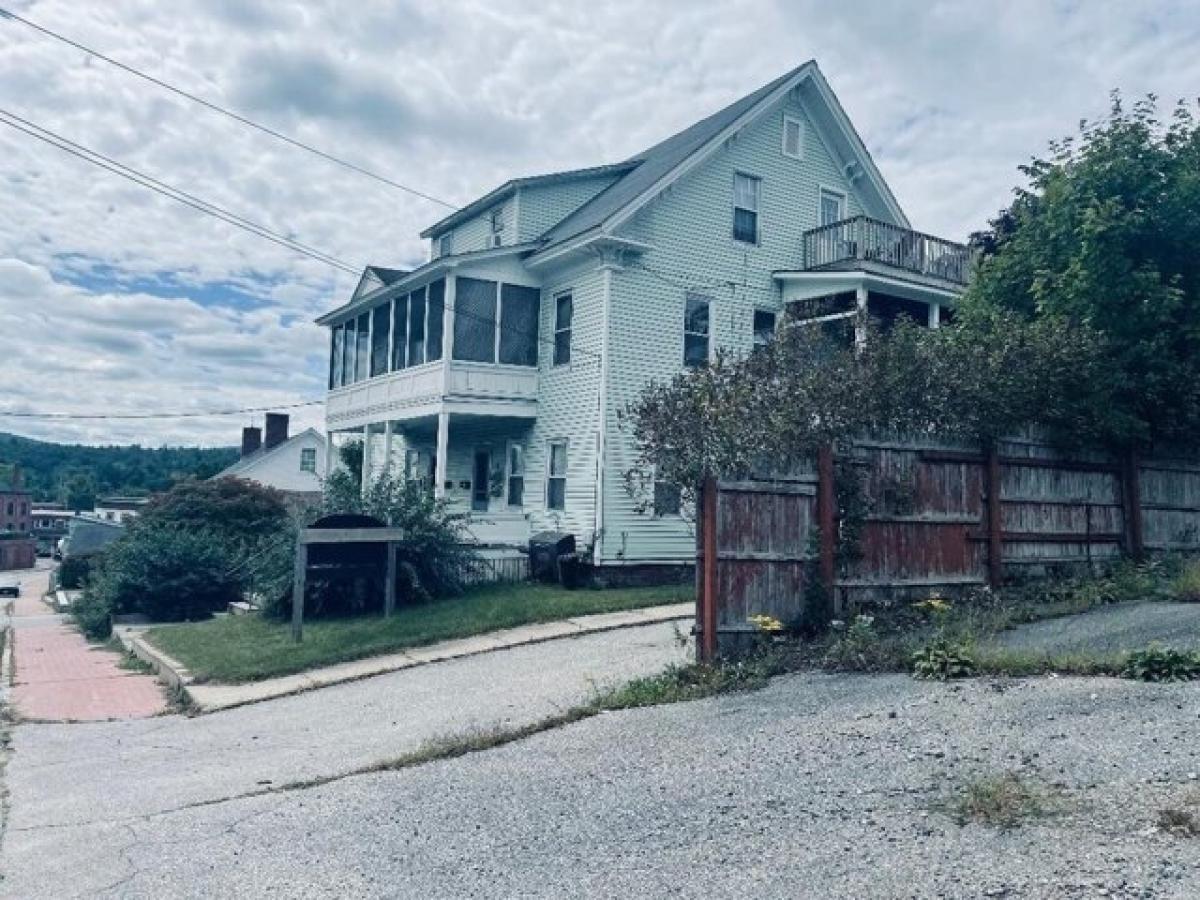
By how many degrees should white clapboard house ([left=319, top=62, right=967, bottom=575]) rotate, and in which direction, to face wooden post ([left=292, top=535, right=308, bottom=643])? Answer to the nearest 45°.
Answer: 0° — it already faces it

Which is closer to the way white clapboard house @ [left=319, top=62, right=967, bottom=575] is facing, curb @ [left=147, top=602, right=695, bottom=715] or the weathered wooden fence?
the curb

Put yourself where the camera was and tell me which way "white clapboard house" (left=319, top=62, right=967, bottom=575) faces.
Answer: facing the viewer and to the left of the viewer

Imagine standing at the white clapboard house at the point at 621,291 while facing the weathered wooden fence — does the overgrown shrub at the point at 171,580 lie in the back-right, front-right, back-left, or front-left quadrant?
back-right

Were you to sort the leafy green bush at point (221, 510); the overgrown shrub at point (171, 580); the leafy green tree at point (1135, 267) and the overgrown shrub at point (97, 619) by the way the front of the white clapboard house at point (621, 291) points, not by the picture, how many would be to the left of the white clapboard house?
1

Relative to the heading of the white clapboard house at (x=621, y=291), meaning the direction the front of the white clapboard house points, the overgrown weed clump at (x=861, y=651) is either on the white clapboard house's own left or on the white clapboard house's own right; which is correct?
on the white clapboard house's own left

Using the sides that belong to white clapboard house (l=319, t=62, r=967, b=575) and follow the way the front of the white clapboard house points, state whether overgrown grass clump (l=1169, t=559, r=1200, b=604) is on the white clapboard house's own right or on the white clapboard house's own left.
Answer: on the white clapboard house's own left

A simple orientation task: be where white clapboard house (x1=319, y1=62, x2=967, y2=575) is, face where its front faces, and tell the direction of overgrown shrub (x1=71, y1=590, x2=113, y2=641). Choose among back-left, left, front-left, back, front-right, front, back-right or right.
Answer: front-right

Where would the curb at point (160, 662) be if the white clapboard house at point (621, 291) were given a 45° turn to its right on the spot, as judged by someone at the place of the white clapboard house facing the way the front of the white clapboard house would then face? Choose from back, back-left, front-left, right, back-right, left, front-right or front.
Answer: front-left

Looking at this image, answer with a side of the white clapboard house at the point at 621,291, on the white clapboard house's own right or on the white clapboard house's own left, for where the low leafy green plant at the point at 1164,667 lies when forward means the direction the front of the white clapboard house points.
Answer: on the white clapboard house's own left

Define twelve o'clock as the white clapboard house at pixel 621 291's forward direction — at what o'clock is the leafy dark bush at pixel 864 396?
The leafy dark bush is roughly at 10 o'clock from the white clapboard house.

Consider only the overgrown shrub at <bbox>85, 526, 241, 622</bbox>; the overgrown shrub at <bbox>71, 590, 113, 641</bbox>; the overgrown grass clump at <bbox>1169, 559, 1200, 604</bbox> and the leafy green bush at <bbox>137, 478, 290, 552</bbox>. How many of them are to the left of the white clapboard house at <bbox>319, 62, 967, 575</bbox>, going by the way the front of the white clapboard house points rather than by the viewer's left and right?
1

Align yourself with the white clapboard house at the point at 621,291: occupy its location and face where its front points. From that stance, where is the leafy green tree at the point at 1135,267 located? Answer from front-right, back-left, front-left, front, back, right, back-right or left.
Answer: left

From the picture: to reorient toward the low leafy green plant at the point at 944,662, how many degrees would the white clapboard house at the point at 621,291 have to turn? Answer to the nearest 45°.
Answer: approximately 45° to its left
